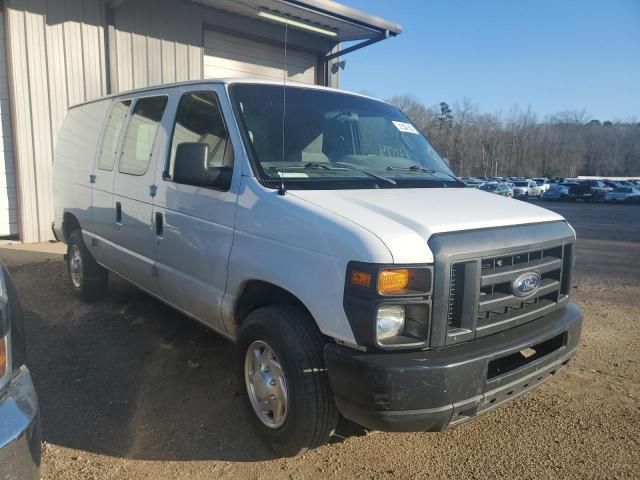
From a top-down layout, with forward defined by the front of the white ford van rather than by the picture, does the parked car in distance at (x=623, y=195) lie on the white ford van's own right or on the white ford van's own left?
on the white ford van's own left

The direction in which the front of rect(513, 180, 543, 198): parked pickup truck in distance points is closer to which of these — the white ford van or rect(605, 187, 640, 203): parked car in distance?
the white ford van

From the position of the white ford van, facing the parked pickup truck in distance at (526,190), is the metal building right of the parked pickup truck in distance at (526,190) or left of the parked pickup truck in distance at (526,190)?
left

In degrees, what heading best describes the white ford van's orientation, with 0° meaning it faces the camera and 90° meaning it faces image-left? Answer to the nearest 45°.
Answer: approximately 315°

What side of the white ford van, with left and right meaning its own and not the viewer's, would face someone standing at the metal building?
back

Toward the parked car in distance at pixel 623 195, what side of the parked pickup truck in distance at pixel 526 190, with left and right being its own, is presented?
left
